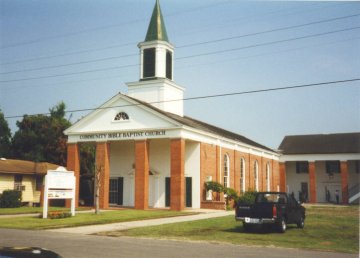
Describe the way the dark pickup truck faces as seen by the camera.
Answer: facing away from the viewer and to the right of the viewer

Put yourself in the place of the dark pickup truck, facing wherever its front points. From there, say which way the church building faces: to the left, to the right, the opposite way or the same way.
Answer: the opposite way

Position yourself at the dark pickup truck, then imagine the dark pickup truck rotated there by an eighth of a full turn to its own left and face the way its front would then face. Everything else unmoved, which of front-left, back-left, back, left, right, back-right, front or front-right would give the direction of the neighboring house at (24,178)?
front-left

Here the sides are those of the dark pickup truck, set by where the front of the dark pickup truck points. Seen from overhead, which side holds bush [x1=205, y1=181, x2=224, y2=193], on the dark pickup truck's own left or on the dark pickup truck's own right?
on the dark pickup truck's own left

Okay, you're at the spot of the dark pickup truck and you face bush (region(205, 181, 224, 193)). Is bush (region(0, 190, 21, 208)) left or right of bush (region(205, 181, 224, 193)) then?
left

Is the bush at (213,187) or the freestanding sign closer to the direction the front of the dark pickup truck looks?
the bush

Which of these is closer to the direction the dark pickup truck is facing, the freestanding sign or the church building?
the church building

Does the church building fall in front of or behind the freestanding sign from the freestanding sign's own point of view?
behind

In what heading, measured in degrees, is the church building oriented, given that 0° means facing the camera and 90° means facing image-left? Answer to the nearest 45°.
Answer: approximately 45°

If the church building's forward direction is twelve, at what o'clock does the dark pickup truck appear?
The dark pickup truck is roughly at 10 o'clock from the church building.

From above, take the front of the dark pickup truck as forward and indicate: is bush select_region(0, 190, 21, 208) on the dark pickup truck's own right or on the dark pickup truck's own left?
on the dark pickup truck's own left

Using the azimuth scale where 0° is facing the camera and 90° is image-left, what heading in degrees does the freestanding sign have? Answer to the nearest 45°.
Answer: approximately 0°
